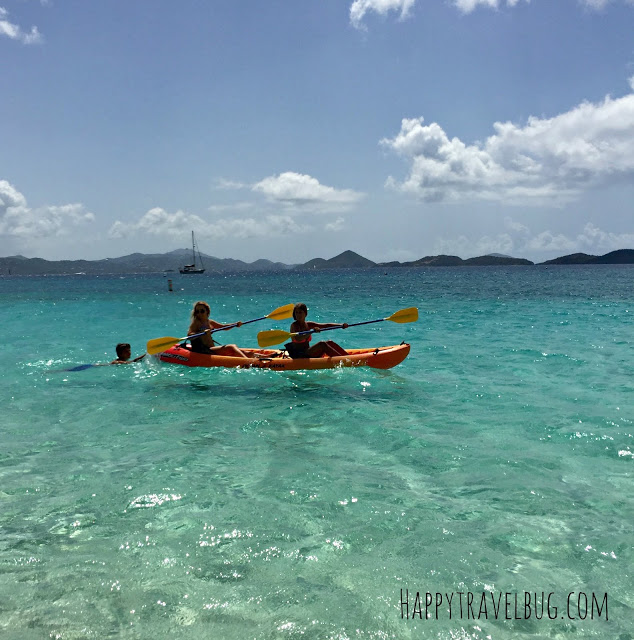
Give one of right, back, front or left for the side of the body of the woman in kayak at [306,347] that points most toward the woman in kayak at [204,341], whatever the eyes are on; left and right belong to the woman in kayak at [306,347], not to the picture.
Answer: back

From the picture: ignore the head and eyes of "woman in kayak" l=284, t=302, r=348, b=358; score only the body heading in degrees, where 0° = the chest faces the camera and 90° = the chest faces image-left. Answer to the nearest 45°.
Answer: approximately 270°
